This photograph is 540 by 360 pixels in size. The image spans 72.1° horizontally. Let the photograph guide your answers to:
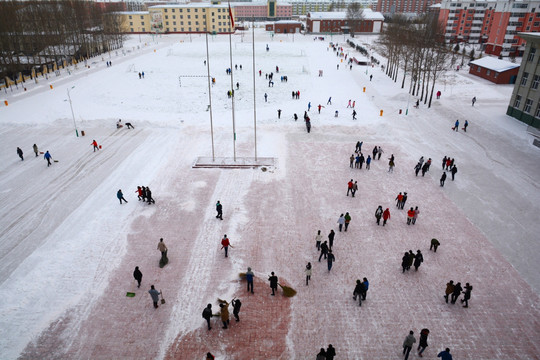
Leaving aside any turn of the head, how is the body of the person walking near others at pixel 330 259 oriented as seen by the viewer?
away from the camera

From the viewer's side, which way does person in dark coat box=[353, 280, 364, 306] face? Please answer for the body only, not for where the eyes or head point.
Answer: away from the camera

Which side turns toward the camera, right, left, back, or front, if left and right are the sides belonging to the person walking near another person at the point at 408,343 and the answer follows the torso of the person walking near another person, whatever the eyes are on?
back

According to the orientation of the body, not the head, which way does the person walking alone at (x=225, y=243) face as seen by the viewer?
away from the camera

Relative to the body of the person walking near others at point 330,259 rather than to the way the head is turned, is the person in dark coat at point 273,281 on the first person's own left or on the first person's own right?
on the first person's own left

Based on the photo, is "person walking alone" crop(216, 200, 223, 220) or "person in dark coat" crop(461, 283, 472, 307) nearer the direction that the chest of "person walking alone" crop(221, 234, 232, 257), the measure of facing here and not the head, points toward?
the person walking alone

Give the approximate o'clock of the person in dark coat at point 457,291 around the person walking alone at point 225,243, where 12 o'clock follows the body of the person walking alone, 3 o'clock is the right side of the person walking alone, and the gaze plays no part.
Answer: The person in dark coat is roughly at 4 o'clock from the person walking alone.

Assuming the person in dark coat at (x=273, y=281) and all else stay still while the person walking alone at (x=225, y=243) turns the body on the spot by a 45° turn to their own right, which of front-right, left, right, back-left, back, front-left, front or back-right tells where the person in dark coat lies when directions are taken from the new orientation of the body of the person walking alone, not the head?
right

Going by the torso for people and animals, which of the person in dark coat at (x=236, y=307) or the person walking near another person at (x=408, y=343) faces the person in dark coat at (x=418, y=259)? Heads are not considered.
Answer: the person walking near another person
